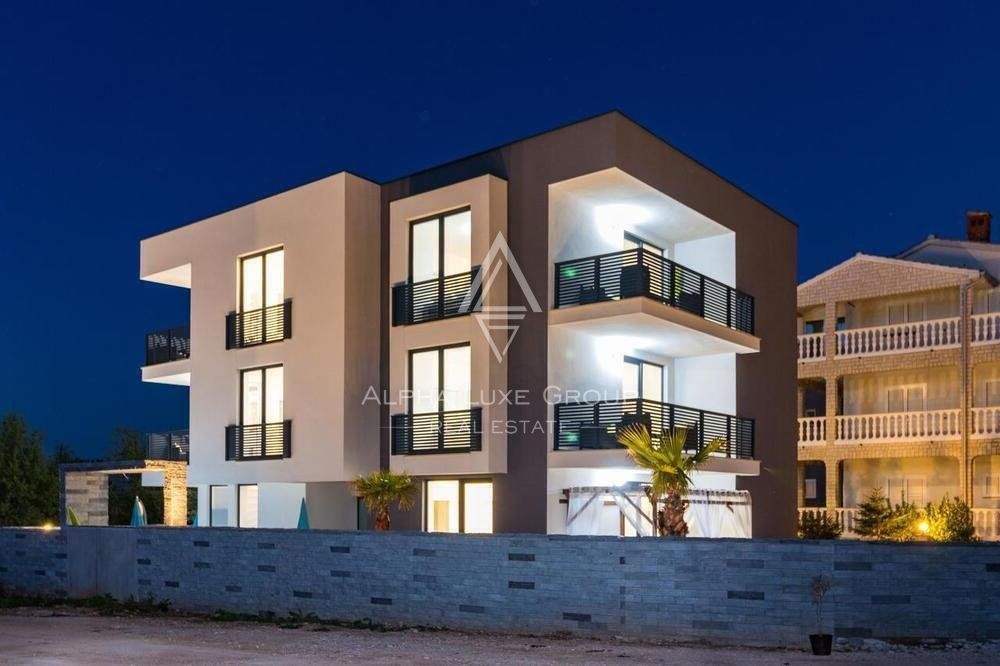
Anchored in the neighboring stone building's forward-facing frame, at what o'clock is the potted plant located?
The potted plant is roughly at 12 o'clock from the neighboring stone building.

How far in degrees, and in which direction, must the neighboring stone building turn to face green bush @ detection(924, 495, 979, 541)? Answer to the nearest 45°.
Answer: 0° — it already faces it

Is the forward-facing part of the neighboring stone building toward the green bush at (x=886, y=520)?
yes

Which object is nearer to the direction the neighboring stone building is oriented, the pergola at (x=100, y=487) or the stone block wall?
the stone block wall

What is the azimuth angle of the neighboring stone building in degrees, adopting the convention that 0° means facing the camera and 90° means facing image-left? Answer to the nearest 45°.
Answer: approximately 0°

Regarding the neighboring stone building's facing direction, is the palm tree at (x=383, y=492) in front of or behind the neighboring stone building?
in front

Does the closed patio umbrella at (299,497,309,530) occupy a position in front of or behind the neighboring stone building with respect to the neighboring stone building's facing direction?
in front

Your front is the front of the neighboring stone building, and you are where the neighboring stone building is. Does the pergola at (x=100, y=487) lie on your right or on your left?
on your right
